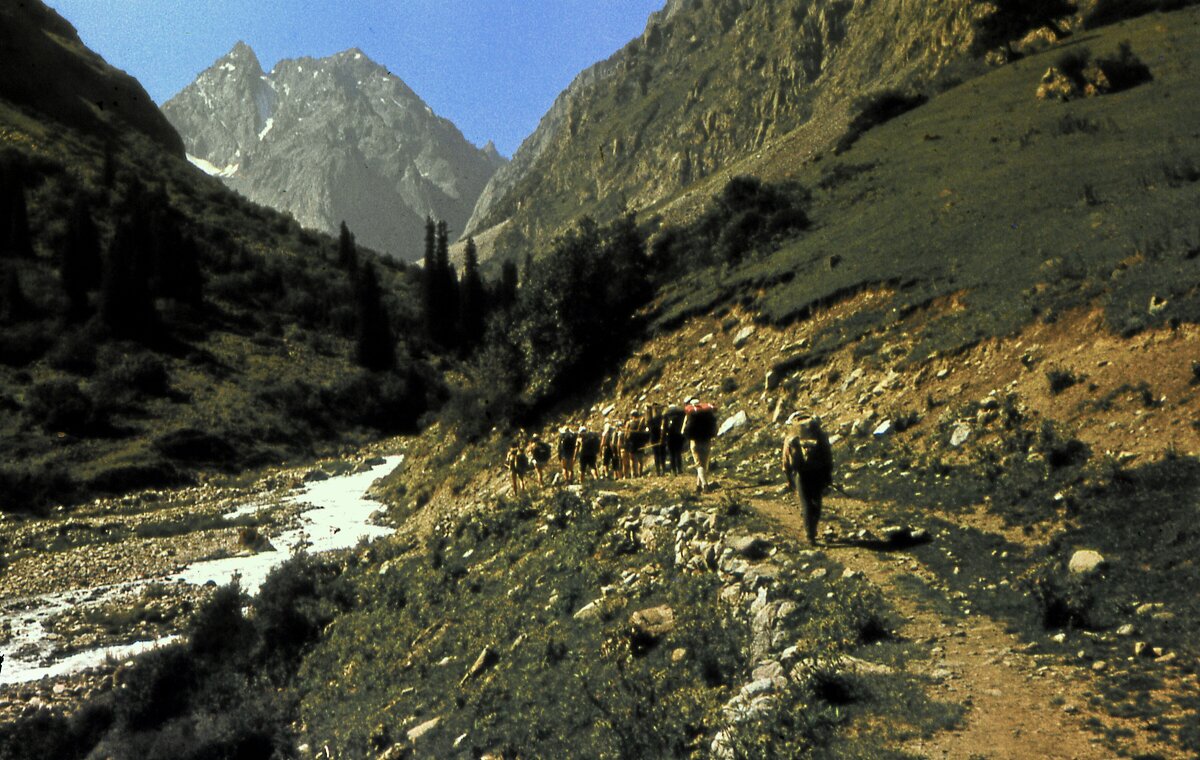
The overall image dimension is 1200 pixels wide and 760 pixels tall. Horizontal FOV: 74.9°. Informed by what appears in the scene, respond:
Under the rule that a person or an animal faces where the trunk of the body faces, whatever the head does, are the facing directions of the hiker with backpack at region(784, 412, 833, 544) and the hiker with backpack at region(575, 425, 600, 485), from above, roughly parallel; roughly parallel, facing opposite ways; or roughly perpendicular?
roughly parallel

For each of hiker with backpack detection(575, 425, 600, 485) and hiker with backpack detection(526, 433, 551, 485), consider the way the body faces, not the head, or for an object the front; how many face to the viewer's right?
0

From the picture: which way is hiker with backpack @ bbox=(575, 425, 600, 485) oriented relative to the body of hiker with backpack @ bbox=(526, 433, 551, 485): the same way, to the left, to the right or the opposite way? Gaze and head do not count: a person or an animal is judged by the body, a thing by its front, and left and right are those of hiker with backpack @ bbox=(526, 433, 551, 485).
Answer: the same way

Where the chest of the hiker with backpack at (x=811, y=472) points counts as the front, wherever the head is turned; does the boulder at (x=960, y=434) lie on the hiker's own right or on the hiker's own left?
on the hiker's own right

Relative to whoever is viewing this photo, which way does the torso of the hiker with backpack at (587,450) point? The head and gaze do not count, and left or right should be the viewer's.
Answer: facing away from the viewer and to the left of the viewer

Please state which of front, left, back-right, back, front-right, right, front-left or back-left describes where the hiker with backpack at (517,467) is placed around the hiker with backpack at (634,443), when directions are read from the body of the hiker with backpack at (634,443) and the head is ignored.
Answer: front

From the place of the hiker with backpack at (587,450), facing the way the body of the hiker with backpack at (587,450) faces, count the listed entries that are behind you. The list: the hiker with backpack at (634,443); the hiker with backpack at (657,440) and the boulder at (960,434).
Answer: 3

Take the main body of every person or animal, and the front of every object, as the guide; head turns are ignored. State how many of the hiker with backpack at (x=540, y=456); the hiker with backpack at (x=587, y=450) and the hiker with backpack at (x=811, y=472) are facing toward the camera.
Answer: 0

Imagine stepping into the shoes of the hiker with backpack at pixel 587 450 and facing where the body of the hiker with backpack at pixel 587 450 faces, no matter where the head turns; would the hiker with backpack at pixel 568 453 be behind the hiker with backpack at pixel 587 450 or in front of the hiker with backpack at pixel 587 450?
in front

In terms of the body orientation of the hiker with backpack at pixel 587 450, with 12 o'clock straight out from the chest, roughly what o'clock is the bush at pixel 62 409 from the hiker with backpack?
The bush is roughly at 12 o'clock from the hiker with backpack.

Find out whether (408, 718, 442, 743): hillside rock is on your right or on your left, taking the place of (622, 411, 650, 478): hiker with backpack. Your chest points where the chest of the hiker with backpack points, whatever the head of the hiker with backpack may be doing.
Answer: on your left

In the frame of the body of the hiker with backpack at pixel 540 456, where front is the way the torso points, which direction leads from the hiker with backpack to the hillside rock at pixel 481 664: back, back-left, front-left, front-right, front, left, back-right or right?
back-left

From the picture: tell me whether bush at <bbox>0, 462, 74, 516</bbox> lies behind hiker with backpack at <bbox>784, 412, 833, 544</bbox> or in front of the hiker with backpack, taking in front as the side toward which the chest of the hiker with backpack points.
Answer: in front

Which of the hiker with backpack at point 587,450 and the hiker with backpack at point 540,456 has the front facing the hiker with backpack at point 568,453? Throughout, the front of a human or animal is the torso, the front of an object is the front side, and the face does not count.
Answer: the hiker with backpack at point 587,450

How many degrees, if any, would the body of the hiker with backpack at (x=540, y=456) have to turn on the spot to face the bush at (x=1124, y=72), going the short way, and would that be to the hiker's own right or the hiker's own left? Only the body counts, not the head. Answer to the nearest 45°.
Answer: approximately 135° to the hiker's own right

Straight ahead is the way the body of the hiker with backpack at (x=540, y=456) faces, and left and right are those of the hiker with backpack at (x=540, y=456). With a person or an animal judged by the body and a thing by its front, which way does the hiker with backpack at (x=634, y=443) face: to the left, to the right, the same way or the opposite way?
the same way

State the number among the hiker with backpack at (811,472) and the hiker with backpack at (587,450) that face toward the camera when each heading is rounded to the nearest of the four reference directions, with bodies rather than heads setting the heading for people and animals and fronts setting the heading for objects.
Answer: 0

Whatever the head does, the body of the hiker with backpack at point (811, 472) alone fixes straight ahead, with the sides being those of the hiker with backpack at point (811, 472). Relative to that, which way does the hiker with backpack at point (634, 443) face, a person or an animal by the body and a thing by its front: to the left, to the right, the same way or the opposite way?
the same way

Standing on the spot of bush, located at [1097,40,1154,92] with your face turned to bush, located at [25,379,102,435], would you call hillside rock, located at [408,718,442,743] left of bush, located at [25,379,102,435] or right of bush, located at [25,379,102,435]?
left

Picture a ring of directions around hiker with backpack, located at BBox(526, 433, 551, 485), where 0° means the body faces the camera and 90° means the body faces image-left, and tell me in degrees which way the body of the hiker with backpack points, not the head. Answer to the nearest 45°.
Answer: approximately 135°

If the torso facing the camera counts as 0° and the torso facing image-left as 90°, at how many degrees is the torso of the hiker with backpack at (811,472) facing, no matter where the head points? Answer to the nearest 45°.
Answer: approximately 135°
